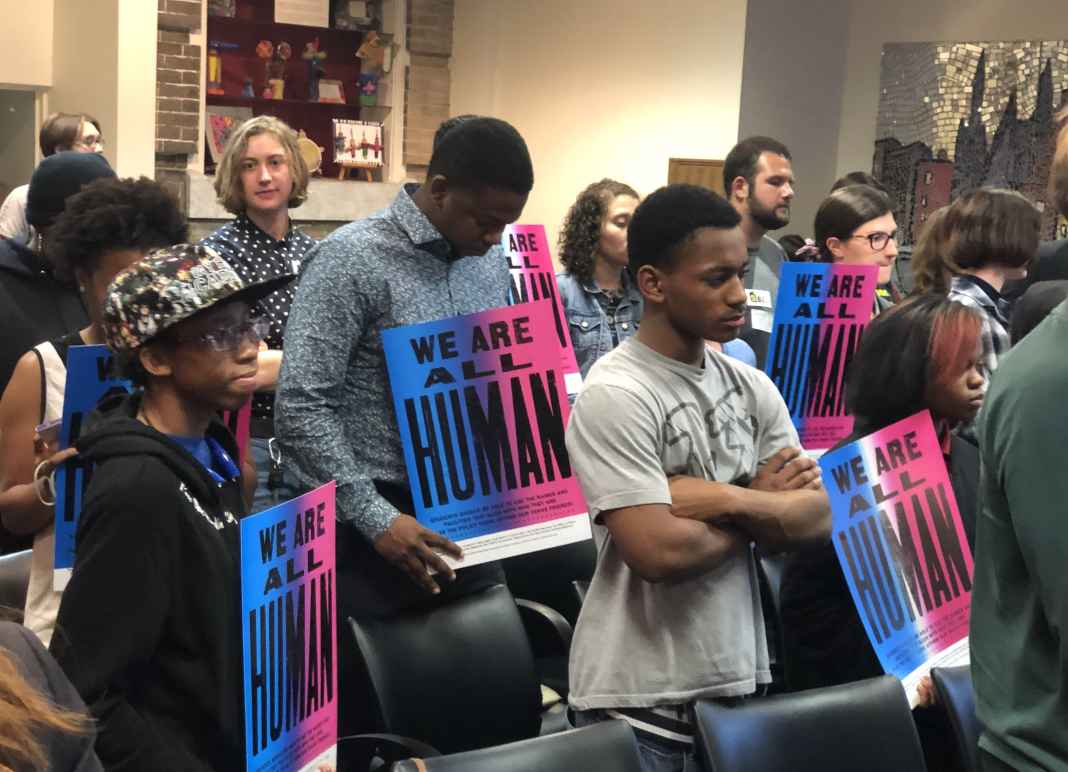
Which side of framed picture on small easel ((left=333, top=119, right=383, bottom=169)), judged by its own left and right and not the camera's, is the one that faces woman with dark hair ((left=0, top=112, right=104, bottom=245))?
right

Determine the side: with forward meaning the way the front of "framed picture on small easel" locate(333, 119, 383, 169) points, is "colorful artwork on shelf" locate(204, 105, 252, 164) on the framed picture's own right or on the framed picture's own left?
on the framed picture's own right

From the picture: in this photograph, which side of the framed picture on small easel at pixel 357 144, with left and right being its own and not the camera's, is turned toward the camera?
front

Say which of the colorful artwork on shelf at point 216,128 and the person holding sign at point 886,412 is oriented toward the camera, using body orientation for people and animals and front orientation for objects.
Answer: the colorful artwork on shelf

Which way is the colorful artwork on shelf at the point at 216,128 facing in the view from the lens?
facing the viewer

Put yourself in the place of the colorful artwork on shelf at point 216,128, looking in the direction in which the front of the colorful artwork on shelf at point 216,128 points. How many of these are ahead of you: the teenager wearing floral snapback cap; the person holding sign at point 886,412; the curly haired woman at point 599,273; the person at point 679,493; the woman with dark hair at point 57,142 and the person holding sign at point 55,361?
6

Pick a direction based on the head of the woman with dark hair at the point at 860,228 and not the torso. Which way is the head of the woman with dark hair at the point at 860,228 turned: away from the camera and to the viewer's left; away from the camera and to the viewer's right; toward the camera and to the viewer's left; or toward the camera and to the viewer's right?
toward the camera and to the viewer's right

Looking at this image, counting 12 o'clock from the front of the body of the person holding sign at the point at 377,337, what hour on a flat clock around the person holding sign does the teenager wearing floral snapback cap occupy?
The teenager wearing floral snapback cap is roughly at 2 o'clock from the person holding sign.

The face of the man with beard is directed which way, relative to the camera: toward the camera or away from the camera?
toward the camera

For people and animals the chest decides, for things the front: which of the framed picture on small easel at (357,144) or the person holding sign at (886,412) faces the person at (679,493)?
the framed picture on small easel

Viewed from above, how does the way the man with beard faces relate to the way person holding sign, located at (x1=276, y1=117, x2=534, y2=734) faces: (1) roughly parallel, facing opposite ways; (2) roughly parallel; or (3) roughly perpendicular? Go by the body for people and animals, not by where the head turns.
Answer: roughly parallel

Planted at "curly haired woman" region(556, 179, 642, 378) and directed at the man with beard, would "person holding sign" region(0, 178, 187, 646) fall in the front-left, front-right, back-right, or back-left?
back-right
